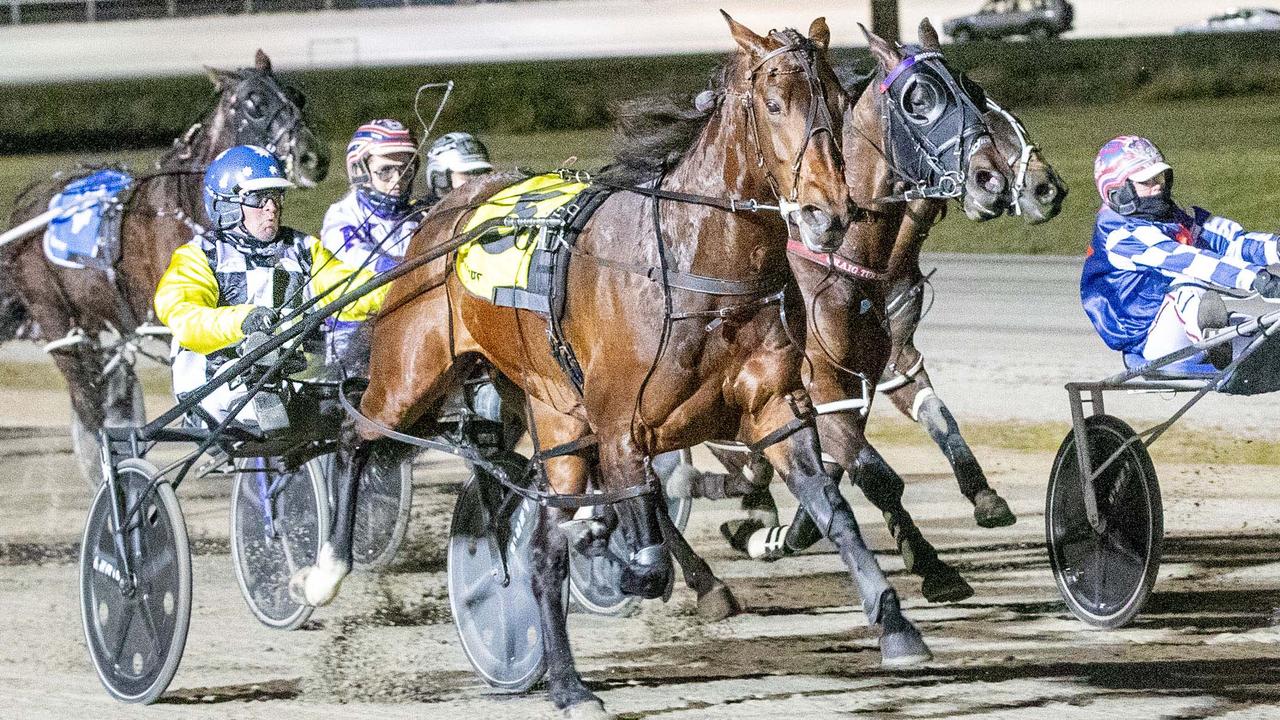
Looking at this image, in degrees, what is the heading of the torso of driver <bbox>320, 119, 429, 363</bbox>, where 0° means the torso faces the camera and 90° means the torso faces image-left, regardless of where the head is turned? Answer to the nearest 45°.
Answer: approximately 315°

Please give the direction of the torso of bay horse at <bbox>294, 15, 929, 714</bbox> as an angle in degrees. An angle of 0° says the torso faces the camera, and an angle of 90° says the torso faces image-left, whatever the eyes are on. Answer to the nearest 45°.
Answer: approximately 315°

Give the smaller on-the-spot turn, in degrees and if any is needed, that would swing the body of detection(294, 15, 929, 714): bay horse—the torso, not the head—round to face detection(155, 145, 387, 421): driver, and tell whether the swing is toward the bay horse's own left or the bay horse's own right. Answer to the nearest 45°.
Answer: approximately 180°

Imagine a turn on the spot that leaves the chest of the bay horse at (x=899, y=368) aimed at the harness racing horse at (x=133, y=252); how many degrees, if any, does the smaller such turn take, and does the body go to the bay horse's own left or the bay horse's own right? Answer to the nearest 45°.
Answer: approximately 180°

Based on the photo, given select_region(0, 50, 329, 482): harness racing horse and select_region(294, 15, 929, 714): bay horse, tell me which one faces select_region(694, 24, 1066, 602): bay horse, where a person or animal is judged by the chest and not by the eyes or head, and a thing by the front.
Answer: the harness racing horse

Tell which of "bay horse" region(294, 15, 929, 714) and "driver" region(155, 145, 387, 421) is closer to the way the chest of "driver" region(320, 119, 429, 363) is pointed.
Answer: the bay horse

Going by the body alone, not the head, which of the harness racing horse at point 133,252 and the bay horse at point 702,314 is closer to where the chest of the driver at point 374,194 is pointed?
the bay horse

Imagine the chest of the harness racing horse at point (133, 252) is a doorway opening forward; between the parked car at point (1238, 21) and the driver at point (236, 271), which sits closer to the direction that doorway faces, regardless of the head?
the driver

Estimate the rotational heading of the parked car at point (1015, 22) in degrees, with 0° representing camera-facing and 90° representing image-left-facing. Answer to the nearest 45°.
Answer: approximately 90°

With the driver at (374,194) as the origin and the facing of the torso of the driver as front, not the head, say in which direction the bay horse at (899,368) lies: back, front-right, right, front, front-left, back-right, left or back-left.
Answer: front

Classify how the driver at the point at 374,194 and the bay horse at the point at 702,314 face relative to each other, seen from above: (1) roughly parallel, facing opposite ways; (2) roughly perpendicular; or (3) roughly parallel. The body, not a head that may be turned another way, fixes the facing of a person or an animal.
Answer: roughly parallel

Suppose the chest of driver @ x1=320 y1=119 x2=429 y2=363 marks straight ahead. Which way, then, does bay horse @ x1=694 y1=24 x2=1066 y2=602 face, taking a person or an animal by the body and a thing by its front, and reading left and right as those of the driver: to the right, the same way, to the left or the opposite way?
the same way
